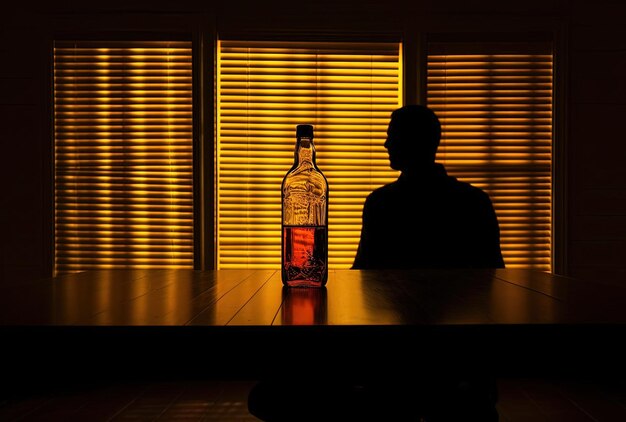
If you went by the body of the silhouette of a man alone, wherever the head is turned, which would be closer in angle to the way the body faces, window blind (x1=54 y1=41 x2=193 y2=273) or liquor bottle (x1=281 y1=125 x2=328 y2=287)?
the liquor bottle

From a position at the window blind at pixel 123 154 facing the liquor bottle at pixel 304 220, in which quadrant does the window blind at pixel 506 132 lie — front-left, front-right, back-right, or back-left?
front-left

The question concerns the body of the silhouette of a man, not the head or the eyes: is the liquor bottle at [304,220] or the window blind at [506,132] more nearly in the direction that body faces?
the liquor bottle

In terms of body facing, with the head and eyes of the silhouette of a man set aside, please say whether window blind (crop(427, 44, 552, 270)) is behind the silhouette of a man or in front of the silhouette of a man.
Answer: behind

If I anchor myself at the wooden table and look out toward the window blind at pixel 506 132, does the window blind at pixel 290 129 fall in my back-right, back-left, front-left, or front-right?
front-left
